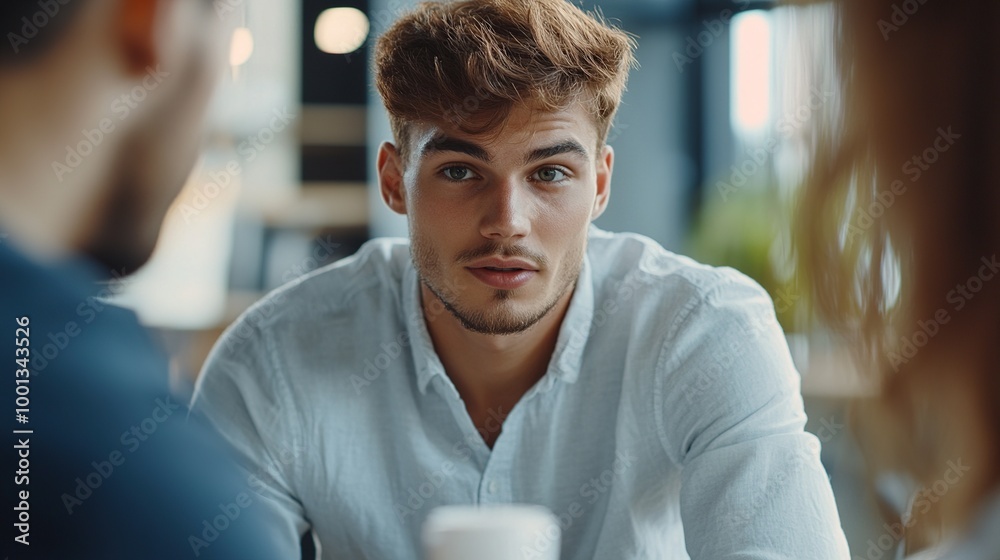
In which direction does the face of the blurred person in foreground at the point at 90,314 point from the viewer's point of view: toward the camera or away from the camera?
away from the camera

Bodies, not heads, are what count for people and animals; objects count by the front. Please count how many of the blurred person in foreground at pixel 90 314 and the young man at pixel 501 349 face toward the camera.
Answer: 1

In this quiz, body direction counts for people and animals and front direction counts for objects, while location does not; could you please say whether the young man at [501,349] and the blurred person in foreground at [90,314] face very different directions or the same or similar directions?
very different directions

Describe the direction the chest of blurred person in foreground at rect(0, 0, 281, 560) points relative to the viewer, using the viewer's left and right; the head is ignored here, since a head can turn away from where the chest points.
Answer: facing away from the viewer and to the right of the viewer

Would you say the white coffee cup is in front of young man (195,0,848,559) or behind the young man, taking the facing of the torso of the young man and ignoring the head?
in front

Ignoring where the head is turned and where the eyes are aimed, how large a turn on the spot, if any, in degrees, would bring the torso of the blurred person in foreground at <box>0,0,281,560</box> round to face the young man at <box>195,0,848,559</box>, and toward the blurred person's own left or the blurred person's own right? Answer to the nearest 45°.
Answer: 0° — they already face them

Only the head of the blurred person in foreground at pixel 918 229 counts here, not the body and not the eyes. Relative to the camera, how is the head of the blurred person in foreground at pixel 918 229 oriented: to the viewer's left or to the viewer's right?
to the viewer's left
